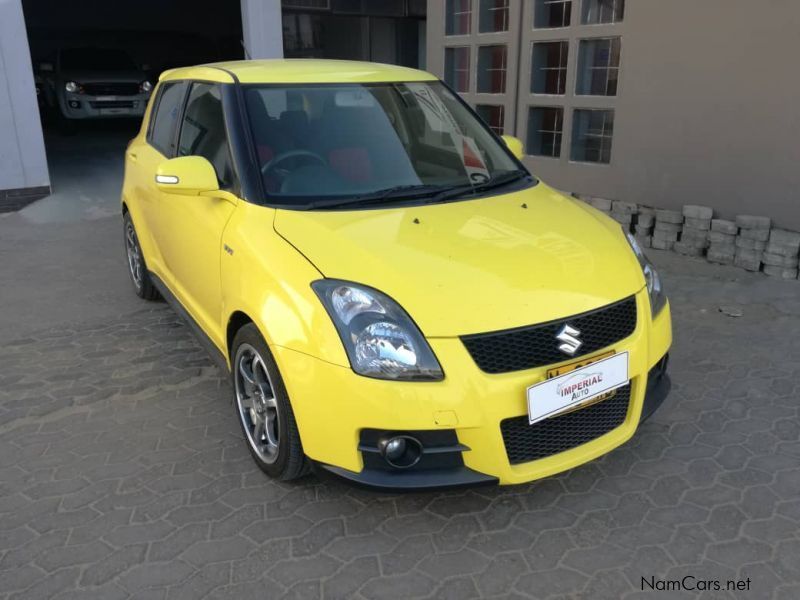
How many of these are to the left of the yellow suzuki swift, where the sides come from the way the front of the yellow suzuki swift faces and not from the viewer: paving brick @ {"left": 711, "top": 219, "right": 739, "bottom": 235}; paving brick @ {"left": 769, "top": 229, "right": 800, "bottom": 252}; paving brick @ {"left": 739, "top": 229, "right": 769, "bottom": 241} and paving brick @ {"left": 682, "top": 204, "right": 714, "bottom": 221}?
4

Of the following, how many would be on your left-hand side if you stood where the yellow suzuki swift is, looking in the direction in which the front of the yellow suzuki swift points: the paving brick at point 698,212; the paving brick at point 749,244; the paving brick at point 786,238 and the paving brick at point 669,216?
4

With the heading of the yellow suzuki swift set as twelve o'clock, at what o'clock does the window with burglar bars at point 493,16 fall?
The window with burglar bars is roughly at 8 o'clock from the yellow suzuki swift.

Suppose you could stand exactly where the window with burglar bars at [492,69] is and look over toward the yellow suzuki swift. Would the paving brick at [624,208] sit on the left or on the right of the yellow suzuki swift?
left

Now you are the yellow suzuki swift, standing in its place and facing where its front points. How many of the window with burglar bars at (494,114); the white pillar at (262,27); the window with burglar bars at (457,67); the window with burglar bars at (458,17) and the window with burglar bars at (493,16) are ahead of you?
0

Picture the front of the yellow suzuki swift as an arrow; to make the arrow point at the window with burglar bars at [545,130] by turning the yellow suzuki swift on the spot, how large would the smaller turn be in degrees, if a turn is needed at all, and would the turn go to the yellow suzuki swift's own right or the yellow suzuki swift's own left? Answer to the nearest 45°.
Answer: approximately 135° to the yellow suzuki swift's own left

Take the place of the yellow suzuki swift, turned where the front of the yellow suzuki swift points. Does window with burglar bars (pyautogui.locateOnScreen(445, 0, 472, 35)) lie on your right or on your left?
on your left

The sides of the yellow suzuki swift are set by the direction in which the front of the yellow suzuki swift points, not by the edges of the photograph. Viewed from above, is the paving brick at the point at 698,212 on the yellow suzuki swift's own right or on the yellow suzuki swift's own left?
on the yellow suzuki swift's own left

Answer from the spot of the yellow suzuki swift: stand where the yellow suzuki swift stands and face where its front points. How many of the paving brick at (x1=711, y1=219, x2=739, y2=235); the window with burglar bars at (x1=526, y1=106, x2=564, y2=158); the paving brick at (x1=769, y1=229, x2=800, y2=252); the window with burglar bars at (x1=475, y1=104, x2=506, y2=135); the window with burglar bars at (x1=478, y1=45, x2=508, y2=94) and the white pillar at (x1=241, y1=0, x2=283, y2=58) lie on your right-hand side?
0

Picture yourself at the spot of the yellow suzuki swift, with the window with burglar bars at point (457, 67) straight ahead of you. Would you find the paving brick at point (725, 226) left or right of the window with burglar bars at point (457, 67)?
right

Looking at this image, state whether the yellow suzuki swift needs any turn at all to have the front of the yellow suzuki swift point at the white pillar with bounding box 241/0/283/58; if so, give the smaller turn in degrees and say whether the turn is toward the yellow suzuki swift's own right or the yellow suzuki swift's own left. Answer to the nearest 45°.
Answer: approximately 135° to the yellow suzuki swift's own left

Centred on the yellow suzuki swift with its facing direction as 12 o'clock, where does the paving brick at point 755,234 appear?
The paving brick is roughly at 9 o'clock from the yellow suzuki swift.

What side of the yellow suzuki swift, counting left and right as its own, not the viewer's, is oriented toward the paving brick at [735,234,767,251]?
left

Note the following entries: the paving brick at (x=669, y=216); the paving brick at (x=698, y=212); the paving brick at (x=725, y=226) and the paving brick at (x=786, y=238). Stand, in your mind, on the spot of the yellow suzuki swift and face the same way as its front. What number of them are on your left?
4

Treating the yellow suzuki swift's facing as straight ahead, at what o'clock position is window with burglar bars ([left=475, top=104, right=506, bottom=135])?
The window with burglar bars is roughly at 8 o'clock from the yellow suzuki swift.

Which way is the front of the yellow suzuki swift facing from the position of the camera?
facing the viewer and to the right of the viewer

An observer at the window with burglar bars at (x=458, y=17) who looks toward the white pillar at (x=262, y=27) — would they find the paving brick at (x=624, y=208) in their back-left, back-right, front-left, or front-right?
back-left

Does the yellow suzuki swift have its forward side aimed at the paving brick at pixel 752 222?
no

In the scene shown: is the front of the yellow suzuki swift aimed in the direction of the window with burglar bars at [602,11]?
no
